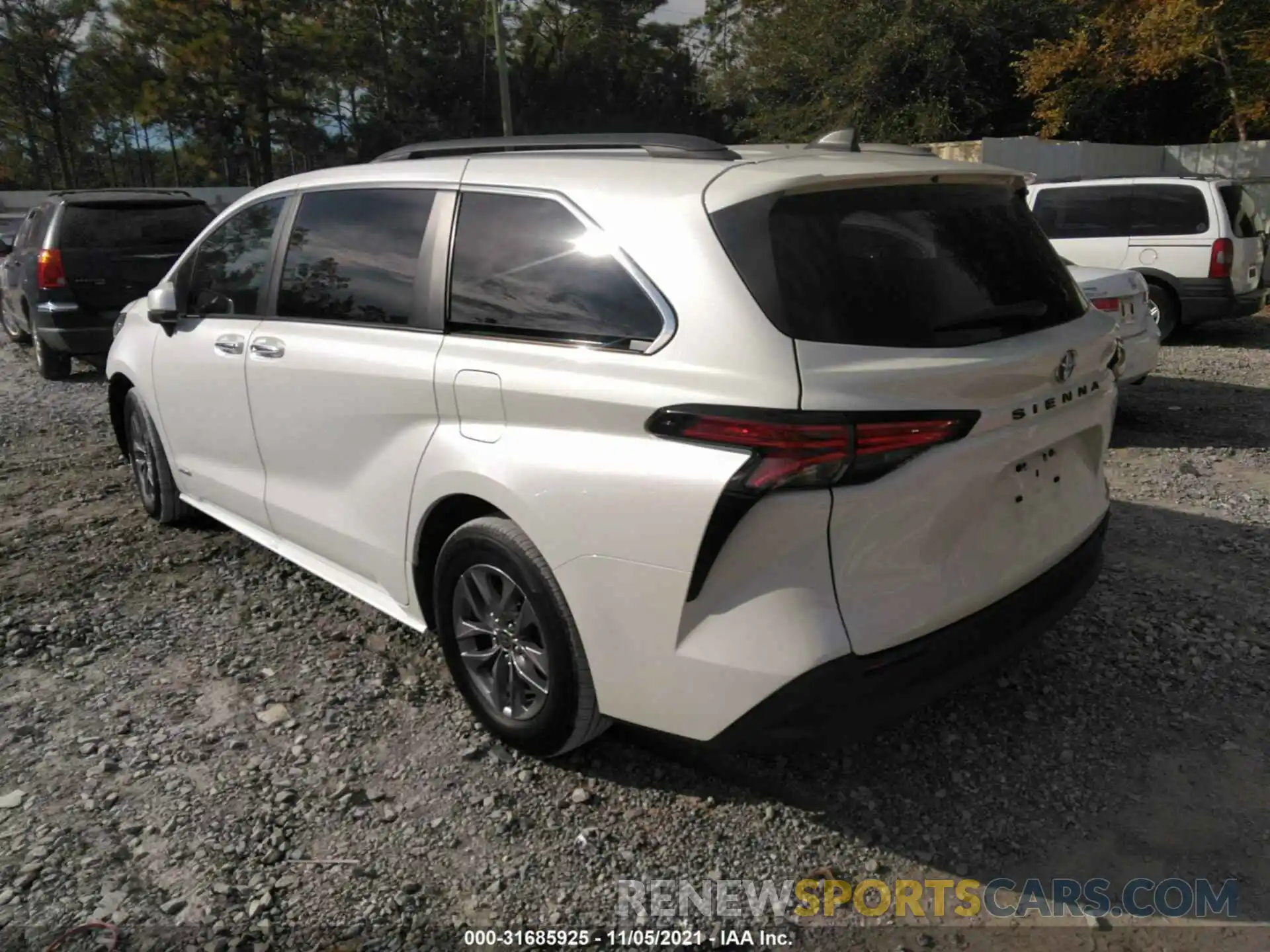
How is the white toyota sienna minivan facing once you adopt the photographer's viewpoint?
facing away from the viewer and to the left of the viewer

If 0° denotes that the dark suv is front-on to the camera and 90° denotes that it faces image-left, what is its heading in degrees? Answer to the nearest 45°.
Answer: approximately 180°

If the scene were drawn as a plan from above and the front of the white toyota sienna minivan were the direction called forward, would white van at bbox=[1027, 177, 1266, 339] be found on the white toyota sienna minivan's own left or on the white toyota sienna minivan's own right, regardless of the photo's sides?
on the white toyota sienna minivan's own right

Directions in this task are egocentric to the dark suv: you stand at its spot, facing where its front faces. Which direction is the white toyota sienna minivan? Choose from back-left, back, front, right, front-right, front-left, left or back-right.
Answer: back

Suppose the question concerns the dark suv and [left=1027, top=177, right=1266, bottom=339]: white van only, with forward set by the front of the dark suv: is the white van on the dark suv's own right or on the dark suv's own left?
on the dark suv's own right

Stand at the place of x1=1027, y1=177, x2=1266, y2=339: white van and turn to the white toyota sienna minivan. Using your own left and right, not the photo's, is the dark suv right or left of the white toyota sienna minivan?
right

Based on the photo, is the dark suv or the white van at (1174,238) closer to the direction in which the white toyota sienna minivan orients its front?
the dark suv
